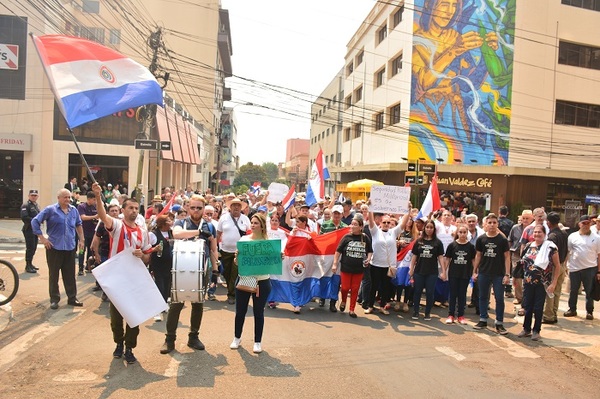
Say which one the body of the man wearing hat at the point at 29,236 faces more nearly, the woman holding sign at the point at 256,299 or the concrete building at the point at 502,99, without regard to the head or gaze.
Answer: the woman holding sign

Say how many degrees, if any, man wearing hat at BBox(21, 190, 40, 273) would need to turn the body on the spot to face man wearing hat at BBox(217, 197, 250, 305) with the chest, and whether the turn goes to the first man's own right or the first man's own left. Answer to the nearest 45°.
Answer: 0° — they already face them

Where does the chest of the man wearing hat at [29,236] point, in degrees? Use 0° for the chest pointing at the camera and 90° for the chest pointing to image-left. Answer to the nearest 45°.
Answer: approximately 315°

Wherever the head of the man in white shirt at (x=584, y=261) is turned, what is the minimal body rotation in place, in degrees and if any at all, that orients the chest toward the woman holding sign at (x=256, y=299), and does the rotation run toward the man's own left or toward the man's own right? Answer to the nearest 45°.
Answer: approximately 45° to the man's own right

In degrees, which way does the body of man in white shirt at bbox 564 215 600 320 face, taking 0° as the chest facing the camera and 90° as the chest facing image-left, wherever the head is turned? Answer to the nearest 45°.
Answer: approximately 0°

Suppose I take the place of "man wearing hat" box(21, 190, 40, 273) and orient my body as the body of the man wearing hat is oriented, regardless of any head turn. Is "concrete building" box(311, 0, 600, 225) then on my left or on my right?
on my left

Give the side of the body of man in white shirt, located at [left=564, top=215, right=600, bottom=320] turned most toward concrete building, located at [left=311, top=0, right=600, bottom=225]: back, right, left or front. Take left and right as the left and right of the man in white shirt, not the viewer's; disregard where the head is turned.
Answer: back

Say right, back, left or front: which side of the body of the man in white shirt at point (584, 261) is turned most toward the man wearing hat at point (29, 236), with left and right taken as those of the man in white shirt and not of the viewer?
right

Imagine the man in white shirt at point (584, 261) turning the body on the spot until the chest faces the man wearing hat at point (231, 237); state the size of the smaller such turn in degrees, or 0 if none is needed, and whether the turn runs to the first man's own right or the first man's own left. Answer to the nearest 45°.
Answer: approximately 45° to the first man's own right

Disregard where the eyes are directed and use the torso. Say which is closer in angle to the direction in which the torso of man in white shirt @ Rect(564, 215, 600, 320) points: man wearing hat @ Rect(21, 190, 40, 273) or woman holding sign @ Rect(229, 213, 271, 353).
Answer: the woman holding sign
